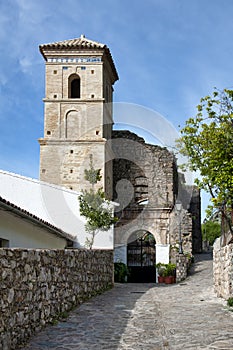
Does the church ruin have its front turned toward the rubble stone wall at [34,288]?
yes

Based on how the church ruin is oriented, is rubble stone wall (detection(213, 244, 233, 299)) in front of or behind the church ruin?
in front

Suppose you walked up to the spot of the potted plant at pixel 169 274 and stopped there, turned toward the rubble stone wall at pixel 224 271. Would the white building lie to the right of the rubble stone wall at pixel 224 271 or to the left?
right

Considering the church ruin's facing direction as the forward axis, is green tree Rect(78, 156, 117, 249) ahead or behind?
ahead

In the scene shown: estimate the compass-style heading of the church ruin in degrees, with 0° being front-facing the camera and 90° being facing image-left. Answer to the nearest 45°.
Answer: approximately 0°
